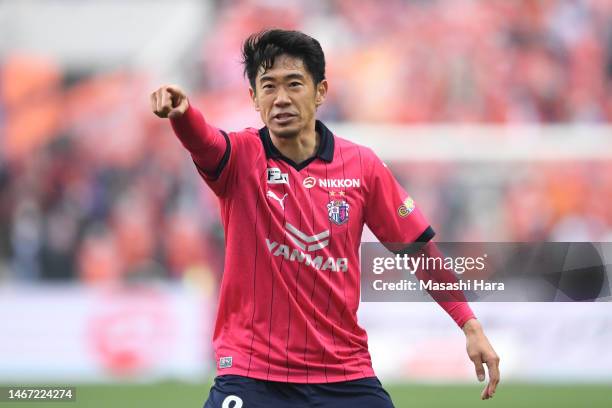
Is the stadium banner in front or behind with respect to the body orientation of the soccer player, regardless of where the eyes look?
behind

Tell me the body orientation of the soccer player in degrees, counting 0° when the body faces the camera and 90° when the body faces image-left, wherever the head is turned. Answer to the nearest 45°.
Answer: approximately 0°

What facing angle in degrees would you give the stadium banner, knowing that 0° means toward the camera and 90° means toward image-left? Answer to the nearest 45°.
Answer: approximately 0°

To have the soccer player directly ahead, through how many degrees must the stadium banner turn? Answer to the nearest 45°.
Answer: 0° — it already faces them

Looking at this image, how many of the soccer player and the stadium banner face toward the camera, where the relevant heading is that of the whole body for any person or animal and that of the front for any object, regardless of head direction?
2
